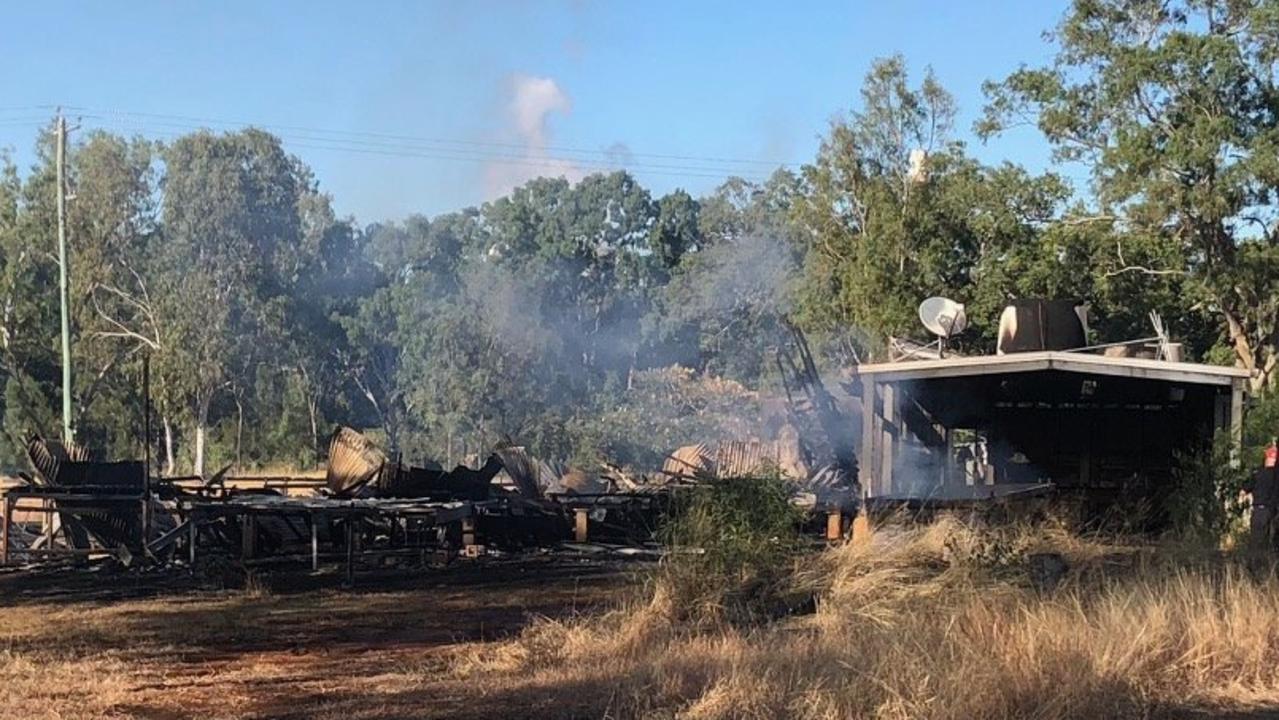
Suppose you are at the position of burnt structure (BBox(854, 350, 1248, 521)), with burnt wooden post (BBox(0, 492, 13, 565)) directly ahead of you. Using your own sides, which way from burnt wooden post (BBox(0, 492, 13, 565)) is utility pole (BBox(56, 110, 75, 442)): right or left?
right

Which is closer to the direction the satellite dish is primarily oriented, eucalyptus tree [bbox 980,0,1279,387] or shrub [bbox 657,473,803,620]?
the shrub

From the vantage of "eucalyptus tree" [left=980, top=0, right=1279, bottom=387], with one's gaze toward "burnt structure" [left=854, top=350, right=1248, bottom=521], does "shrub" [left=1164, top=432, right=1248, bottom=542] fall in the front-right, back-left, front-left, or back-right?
front-left

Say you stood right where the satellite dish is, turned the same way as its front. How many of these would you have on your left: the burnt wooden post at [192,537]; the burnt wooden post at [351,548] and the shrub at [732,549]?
0

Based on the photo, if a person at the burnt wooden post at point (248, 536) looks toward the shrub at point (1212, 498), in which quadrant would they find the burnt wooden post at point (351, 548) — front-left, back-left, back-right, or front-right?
front-right

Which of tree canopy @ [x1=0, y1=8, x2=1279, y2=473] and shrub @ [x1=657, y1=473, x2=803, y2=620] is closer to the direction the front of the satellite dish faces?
the shrub

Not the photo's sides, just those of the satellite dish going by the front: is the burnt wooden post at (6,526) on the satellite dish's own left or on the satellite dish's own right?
on the satellite dish's own right

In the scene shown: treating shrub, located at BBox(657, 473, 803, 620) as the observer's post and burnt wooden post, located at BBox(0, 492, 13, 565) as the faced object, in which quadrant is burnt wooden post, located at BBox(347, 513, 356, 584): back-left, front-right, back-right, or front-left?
front-right
